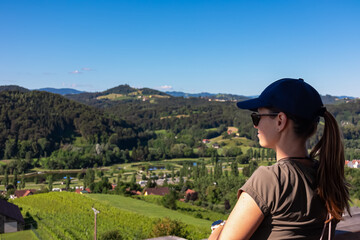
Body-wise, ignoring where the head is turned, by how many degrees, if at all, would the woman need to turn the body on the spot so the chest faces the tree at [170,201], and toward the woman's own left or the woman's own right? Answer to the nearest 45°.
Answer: approximately 45° to the woman's own right

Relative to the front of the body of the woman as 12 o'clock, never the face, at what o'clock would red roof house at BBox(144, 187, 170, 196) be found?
The red roof house is roughly at 1 o'clock from the woman.

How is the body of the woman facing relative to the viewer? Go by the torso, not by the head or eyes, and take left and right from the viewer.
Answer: facing away from the viewer and to the left of the viewer
